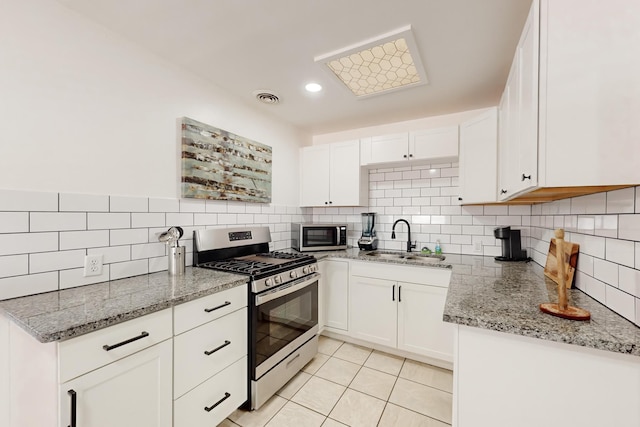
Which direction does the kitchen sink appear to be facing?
toward the camera

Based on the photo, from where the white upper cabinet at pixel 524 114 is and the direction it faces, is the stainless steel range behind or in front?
in front

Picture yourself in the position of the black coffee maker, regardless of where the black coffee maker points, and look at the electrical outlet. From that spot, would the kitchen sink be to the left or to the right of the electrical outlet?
right

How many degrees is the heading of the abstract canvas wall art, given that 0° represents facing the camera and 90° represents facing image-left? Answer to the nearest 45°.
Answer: approximately 315°

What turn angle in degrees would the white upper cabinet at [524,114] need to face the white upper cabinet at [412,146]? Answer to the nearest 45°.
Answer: approximately 45° to its right

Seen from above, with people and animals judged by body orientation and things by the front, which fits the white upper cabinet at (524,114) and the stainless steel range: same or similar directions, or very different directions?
very different directions

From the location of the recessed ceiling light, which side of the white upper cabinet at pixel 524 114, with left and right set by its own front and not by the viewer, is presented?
front

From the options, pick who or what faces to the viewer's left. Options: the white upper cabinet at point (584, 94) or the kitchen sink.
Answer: the white upper cabinet

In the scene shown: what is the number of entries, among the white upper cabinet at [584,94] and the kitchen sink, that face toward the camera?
1

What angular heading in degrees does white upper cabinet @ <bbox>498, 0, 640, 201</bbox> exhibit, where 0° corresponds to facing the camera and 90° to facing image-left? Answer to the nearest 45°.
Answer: approximately 90°

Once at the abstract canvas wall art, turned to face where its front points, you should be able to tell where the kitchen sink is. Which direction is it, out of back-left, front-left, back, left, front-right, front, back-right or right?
front-left

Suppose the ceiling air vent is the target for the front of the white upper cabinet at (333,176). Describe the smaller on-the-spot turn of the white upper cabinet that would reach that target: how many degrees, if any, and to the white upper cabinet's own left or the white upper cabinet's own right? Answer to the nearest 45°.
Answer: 0° — it already faces it

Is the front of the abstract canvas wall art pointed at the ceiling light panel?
yes

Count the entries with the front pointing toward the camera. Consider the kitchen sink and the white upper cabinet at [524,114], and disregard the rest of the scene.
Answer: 1

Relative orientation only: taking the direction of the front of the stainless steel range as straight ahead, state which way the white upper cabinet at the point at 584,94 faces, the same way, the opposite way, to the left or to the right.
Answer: the opposite way
